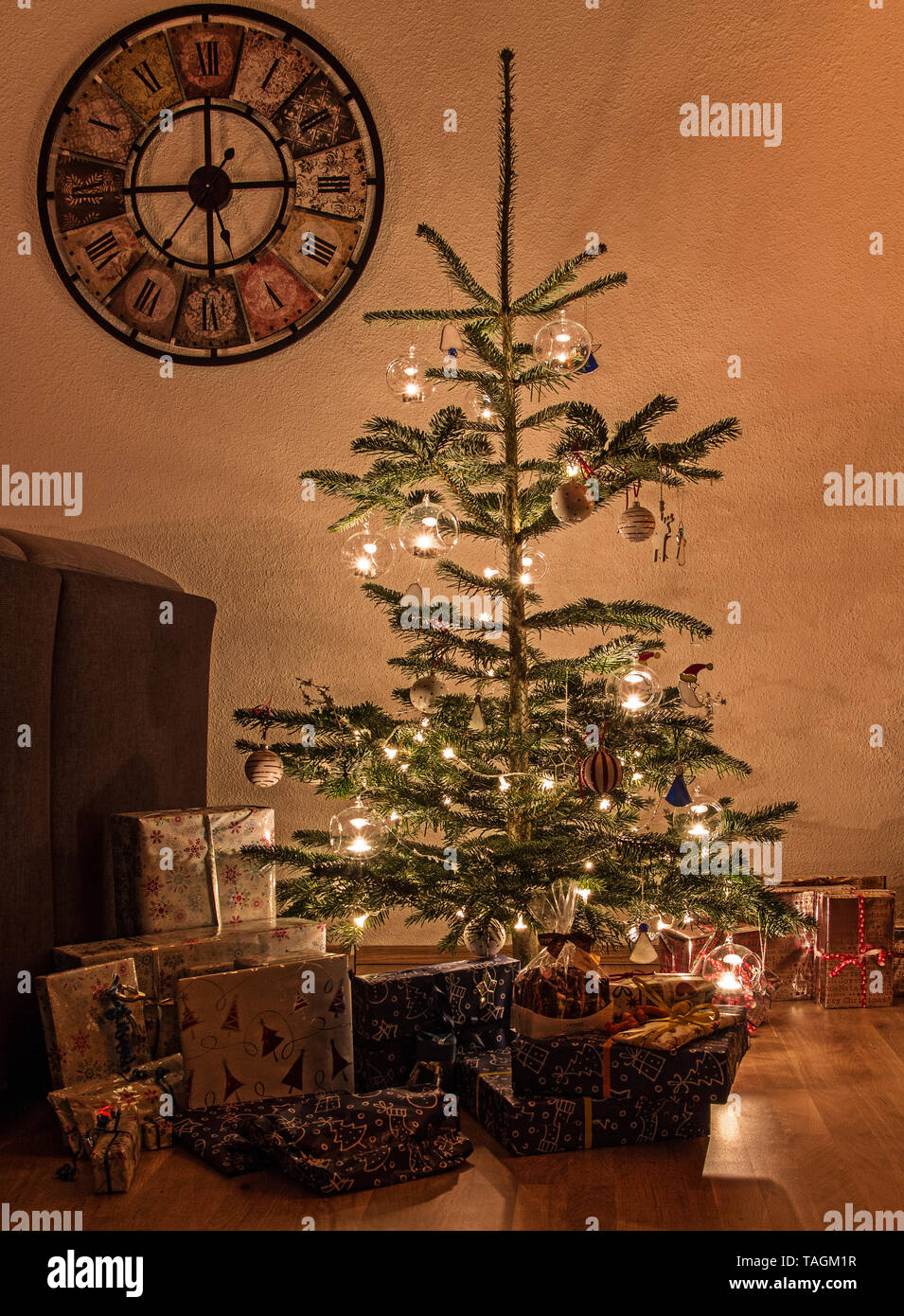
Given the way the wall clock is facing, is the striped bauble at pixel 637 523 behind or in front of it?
in front

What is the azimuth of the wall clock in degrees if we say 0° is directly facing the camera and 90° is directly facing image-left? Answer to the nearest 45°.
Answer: approximately 0°
